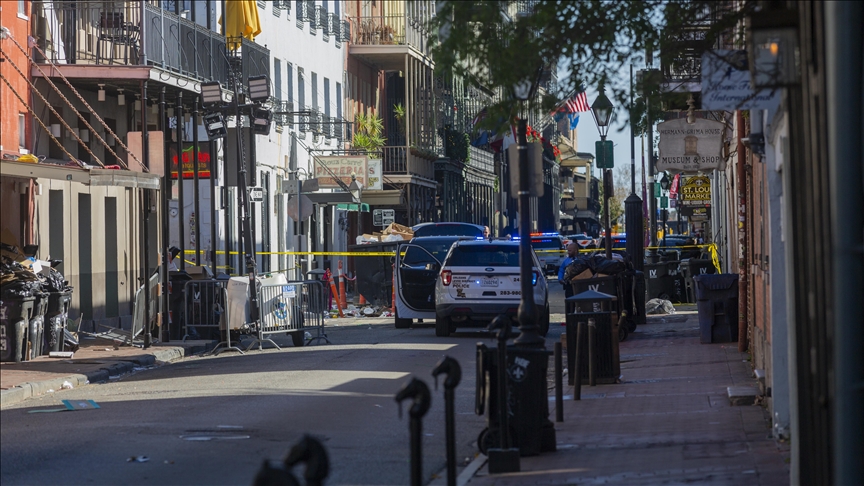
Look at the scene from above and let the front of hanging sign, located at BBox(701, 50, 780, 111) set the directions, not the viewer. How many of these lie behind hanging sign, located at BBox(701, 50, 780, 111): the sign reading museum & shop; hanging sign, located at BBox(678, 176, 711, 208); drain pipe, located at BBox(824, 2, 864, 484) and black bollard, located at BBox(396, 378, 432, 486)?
2

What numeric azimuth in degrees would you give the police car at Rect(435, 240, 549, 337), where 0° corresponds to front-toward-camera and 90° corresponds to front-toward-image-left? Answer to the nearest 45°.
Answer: approximately 180°

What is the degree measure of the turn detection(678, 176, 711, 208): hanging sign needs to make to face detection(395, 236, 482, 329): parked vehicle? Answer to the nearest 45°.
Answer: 0° — it already faces it

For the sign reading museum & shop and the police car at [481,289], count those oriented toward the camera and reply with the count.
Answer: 1

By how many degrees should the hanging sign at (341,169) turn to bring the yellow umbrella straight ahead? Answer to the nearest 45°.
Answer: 0° — it already faces it

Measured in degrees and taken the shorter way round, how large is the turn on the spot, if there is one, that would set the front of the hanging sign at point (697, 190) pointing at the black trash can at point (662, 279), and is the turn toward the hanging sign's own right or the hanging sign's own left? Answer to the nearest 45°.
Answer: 0° — it already faces it

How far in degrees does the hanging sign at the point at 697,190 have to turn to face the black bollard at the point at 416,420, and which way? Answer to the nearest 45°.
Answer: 0° — it already faces it

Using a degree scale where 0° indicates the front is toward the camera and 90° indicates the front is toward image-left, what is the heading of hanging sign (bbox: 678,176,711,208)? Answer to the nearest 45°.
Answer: approximately 0°

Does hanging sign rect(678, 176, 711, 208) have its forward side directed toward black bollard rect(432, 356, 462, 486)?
yes

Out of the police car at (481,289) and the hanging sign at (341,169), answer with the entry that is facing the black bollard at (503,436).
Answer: the hanging sign
